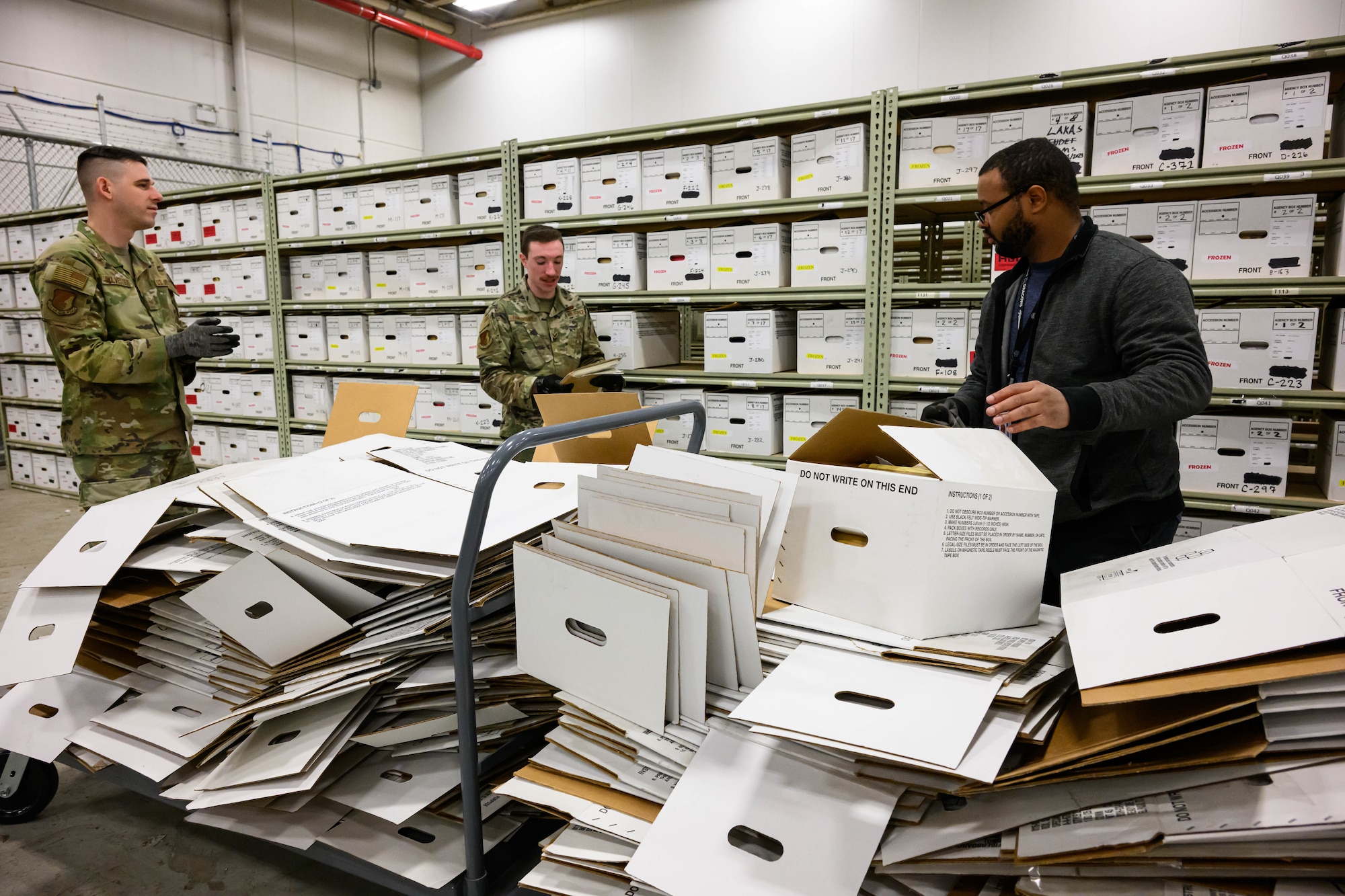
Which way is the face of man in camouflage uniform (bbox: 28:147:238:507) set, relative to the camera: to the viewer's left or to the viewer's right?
to the viewer's right

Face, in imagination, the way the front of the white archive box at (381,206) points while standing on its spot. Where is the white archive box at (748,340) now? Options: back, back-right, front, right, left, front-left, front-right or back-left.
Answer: front-left

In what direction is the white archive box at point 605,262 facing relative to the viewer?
toward the camera

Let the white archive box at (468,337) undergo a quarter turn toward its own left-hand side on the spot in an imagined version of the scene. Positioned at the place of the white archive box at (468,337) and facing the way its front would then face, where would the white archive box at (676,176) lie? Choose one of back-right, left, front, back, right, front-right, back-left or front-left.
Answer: front-right

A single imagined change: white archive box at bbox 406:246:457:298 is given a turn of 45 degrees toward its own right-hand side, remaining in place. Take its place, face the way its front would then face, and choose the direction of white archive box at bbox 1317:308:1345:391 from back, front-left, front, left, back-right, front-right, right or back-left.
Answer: left

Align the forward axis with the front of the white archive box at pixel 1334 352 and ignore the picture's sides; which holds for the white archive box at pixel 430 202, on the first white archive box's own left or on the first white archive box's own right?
on the first white archive box's own right

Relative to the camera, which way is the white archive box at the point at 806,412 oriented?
toward the camera

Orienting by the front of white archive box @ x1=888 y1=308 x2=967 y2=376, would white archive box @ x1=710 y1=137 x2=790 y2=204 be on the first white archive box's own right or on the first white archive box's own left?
on the first white archive box's own right
